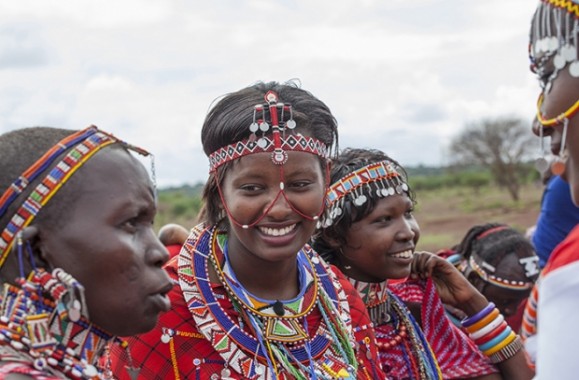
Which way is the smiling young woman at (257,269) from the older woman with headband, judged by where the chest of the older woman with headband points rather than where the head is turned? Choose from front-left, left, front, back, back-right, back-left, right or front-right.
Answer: front-left

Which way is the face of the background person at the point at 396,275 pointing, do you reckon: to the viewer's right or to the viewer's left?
to the viewer's right

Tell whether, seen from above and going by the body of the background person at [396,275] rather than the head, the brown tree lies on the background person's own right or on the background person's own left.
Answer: on the background person's own left

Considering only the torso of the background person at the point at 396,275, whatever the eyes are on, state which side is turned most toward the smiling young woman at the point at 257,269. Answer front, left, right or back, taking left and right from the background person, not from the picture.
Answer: right

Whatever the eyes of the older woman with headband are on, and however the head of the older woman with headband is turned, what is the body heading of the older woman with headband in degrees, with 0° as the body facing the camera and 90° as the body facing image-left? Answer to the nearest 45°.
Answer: approximately 270°

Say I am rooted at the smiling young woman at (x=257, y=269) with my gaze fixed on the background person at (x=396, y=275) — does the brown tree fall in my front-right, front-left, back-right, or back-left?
front-left

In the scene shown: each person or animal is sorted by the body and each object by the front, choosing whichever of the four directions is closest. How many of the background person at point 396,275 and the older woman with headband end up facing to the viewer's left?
0

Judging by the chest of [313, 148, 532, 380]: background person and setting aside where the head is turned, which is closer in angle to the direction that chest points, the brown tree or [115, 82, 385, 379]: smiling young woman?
the smiling young woman

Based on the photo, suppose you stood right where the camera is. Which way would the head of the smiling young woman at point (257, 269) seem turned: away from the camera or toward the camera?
toward the camera

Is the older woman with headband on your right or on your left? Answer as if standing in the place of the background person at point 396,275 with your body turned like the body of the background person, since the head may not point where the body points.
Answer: on your right

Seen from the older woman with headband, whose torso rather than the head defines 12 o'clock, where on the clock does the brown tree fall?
The brown tree is roughly at 10 o'clock from the older woman with headband.
